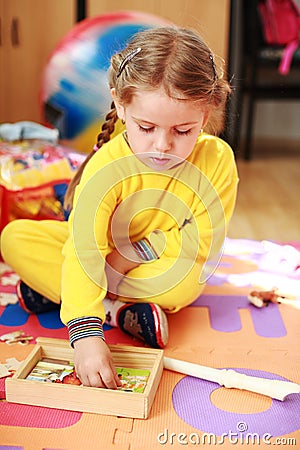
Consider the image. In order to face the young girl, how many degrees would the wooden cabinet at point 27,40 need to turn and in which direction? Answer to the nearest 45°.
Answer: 0° — it already faces them

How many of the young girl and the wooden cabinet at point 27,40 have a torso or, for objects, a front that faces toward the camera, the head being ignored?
2

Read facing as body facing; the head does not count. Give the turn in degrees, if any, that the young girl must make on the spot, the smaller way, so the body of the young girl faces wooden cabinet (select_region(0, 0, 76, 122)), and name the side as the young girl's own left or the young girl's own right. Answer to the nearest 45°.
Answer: approximately 180°

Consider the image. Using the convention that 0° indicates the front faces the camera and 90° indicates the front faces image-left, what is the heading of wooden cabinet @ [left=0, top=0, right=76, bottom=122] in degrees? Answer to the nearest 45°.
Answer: approximately 0°

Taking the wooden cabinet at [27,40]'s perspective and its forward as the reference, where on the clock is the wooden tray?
The wooden tray is roughly at 12 o'clock from the wooden cabinet.

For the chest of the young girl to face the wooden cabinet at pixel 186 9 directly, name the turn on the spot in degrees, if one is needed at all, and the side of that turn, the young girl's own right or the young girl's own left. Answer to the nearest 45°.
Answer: approximately 180°
